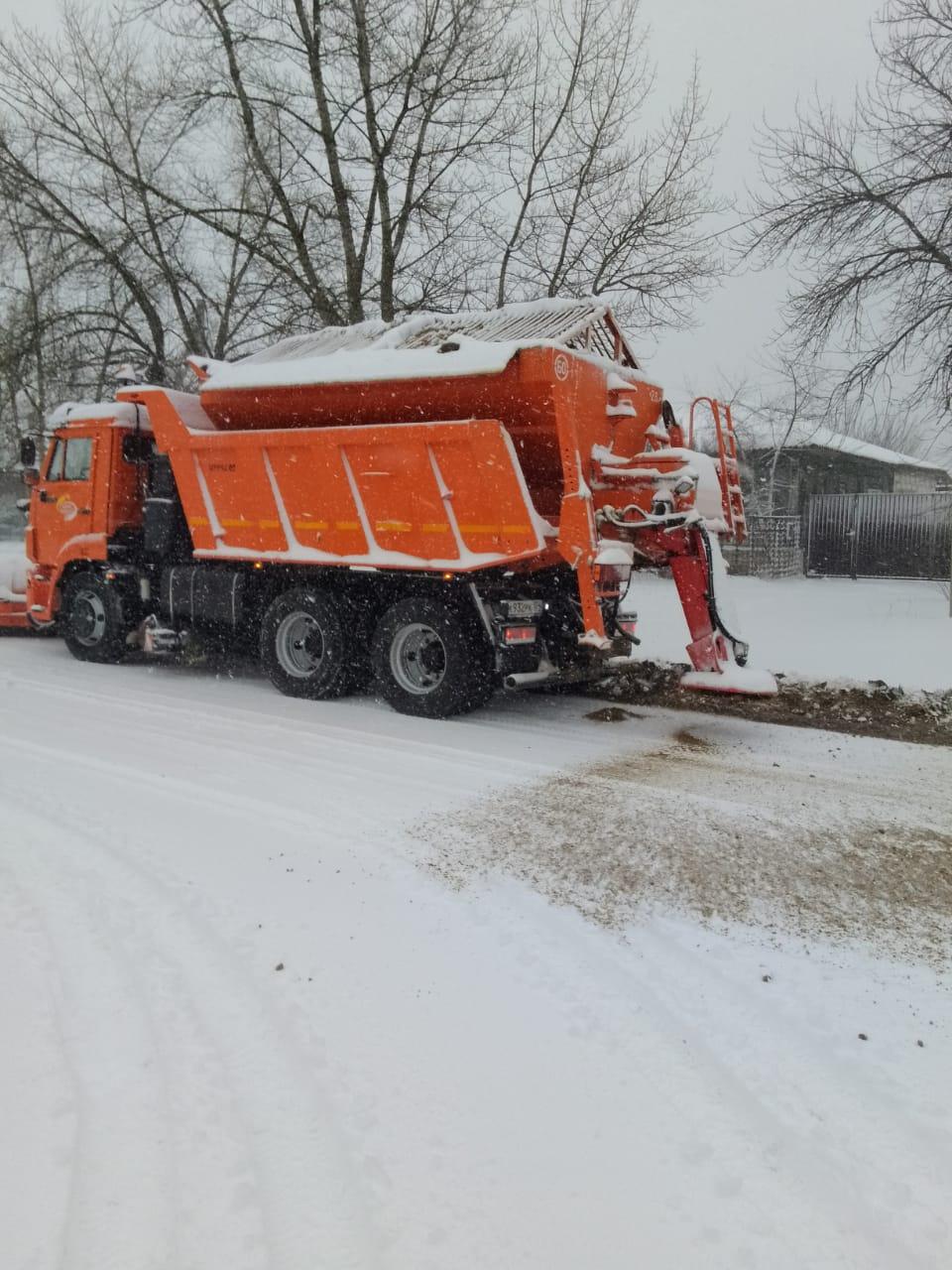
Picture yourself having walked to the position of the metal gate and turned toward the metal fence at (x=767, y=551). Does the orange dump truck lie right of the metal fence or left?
left

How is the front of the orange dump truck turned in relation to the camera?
facing away from the viewer and to the left of the viewer

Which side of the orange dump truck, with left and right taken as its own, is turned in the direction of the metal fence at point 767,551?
right

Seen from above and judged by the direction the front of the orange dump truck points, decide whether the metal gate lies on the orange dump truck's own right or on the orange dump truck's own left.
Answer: on the orange dump truck's own right
